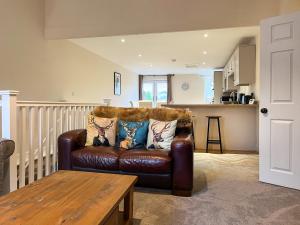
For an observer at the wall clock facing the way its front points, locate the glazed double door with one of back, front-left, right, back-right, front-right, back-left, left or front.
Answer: right

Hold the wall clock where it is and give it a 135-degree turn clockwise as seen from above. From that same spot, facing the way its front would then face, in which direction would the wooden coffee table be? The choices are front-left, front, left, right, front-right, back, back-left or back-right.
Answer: back-left

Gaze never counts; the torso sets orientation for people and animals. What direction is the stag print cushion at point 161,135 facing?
toward the camera

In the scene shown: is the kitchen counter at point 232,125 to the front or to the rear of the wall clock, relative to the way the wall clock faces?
to the front

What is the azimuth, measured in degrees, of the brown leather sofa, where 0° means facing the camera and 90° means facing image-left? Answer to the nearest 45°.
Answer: approximately 45°

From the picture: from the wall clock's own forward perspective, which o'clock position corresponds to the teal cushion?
The teal cushion is roughly at 12 o'clock from the wall clock.

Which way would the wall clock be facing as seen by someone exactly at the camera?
facing the viewer

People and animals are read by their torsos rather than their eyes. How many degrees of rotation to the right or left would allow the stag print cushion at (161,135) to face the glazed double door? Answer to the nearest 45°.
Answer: approximately 180°

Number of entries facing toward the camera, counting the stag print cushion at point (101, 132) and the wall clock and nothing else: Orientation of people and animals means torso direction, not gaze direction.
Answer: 2

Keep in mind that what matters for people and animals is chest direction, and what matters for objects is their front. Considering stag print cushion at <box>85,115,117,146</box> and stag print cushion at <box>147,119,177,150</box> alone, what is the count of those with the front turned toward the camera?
2

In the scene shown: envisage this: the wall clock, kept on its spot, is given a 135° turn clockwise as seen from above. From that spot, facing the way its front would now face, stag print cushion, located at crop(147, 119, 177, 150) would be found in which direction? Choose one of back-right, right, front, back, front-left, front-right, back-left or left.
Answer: back-left

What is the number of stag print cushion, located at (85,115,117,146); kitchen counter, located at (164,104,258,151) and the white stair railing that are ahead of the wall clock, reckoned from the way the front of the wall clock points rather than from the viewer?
3

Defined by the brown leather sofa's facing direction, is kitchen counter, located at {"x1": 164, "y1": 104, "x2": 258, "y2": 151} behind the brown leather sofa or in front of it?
behind

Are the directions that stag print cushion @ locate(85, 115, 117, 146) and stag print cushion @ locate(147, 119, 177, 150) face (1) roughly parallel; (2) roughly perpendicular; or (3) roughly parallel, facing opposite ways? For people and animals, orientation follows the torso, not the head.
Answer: roughly parallel

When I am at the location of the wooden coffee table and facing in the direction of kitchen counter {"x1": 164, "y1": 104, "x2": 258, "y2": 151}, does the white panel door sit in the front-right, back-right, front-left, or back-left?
front-right

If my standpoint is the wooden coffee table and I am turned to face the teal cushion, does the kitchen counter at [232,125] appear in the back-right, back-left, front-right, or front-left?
front-right

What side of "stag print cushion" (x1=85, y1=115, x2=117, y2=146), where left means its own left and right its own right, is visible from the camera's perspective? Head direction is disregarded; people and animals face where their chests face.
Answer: front
